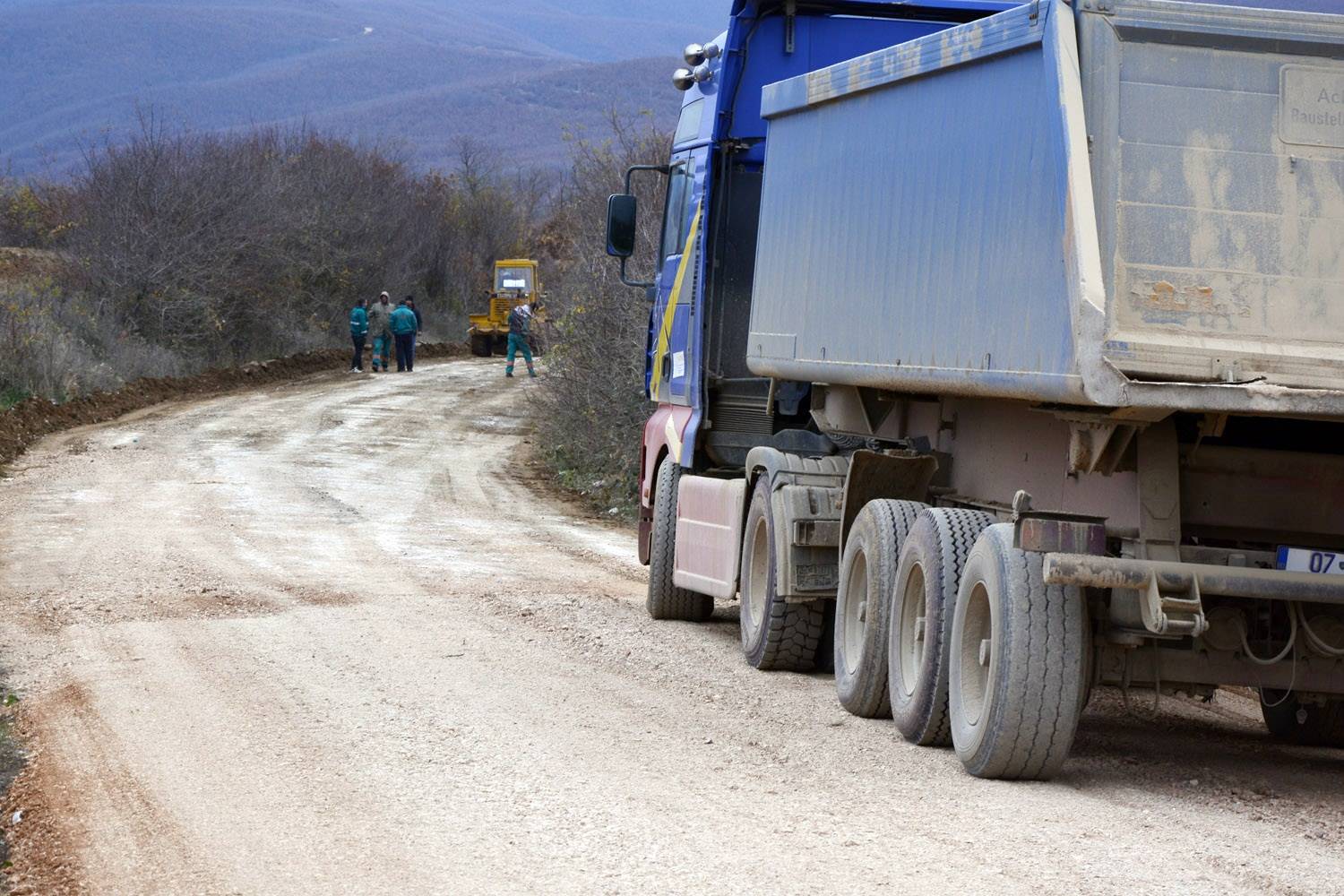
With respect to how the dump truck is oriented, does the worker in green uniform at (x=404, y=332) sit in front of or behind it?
in front

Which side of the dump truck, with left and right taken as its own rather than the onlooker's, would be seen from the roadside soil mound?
front

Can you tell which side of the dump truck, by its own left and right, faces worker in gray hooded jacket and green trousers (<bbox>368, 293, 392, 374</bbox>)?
front

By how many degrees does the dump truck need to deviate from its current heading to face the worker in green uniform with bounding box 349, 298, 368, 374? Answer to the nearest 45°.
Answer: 0° — it already faces them

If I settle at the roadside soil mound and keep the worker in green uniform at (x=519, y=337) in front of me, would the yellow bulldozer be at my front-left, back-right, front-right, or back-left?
front-left

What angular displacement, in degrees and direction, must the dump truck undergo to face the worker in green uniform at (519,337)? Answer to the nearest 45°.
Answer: approximately 45° to its right

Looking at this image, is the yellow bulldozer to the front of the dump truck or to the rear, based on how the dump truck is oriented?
to the front

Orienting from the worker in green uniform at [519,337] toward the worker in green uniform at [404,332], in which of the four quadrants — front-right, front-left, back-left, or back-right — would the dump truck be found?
back-left

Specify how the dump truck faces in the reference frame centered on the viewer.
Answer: facing away from the viewer and to the left of the viewer

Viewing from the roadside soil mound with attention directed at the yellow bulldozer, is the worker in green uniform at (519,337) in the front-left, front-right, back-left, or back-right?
front-right
